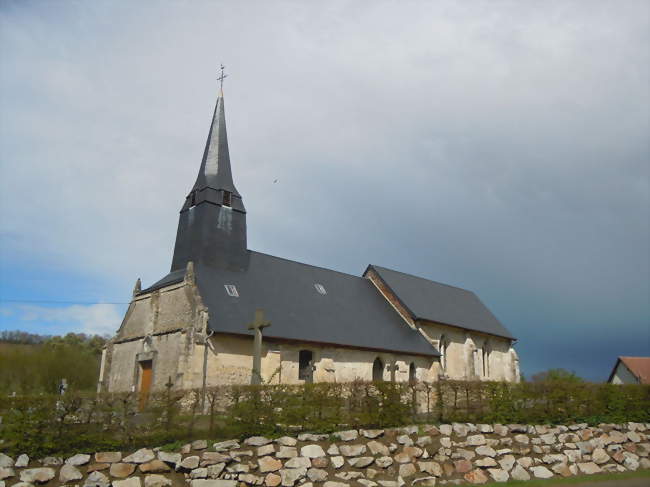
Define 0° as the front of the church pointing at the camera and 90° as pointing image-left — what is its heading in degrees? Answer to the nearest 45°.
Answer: approximately 45°

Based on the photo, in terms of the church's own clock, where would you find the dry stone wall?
The dry stone wall is roughly at 10 o'clock from the church.

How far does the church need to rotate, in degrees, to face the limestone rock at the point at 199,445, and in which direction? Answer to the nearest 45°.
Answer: approximately 45° to its left
